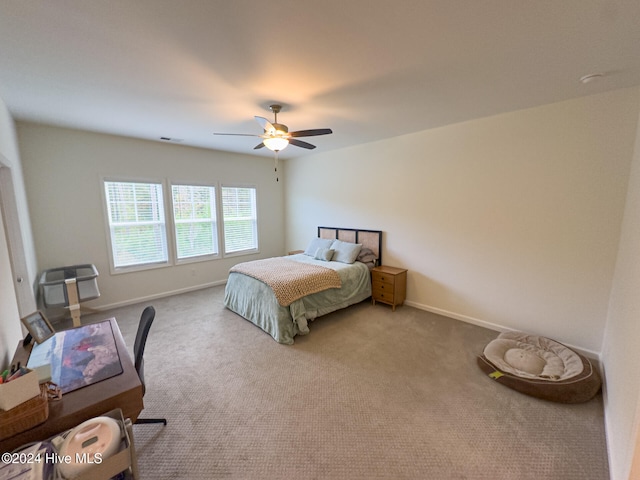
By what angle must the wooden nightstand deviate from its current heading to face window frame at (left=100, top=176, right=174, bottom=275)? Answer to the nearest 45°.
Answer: approximately 45° to its right

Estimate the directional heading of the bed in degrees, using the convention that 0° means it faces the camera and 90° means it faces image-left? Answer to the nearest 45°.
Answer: approximately 45°

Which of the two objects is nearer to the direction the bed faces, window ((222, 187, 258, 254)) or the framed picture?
the framed picture

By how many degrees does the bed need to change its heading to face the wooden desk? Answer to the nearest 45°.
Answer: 0° — it already faces it

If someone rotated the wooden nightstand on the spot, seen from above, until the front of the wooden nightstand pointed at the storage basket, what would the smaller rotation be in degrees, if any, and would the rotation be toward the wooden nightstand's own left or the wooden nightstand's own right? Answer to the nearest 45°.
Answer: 0° — it already faces it

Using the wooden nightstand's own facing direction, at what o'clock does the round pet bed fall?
The round pet bed is roughly at 9 o'clock from the wooden nightstand.

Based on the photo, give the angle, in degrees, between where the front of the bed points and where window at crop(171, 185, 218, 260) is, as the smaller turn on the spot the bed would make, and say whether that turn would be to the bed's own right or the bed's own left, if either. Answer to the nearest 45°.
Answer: approximately 90° to the bed's own right

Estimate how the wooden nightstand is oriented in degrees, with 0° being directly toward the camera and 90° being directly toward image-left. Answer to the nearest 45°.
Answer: approximately 45°
